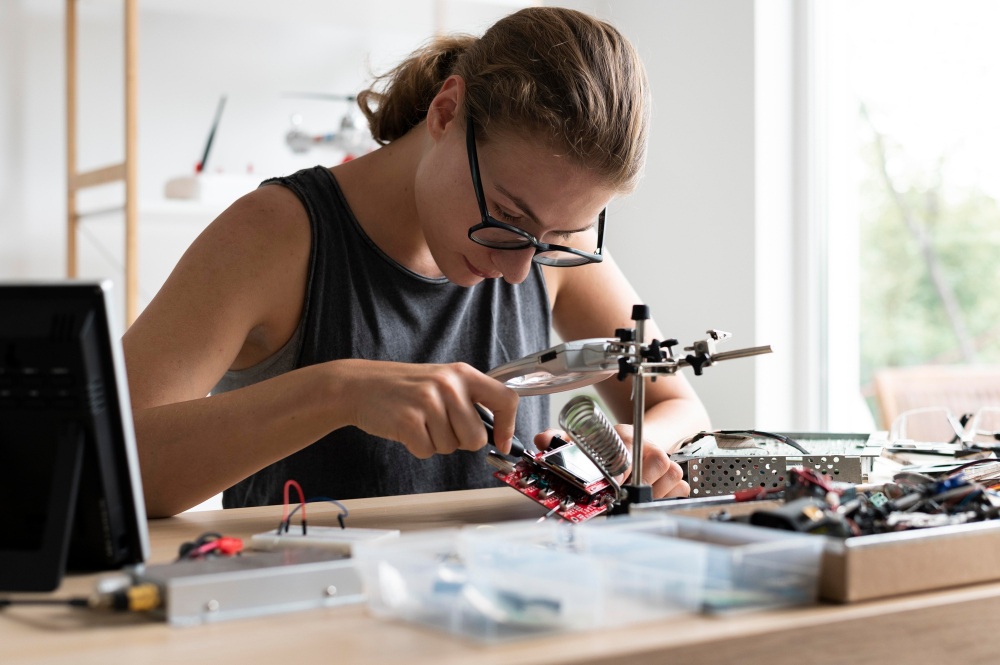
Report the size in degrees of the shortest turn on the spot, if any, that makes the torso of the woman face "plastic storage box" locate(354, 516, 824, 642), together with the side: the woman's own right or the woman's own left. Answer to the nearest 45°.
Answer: approximately 45° to the woman's own right

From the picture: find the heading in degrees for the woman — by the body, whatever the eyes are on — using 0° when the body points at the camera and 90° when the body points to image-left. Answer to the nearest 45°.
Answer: approximately 315°

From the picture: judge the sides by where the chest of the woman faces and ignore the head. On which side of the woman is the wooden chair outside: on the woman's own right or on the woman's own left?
on the woman's own left
